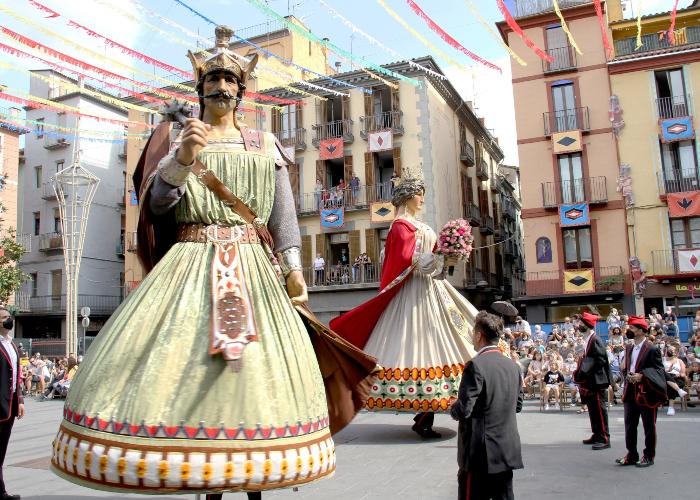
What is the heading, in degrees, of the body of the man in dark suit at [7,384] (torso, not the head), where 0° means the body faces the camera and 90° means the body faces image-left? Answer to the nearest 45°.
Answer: approximately 315°

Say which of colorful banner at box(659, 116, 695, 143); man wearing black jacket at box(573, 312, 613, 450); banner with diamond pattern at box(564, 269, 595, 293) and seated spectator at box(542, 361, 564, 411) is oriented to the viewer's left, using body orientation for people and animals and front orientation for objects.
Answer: the man wearing black jacket

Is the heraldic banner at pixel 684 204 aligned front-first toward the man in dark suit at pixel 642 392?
yes

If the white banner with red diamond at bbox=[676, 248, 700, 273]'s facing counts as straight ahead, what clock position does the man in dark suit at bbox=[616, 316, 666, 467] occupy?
The man in dark suit is roughly at 12 o'clock from the white banner with red diamond.

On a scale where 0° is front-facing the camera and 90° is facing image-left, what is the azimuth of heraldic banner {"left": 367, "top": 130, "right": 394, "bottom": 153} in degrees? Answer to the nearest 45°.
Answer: approximately 0°

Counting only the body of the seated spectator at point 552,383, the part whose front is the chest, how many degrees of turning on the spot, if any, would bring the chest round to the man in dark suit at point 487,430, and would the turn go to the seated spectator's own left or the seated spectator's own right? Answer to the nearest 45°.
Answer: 0° — they already face them

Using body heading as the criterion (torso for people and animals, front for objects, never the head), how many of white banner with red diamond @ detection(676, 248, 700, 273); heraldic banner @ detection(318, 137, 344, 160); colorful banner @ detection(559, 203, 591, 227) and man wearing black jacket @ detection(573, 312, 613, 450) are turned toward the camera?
3

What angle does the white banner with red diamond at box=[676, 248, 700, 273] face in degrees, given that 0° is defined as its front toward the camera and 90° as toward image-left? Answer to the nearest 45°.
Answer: approximately 0°

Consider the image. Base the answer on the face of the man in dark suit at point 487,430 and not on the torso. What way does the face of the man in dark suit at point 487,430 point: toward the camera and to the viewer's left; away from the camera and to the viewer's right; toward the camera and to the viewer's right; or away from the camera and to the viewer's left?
away from the camera and to the viewer's left
